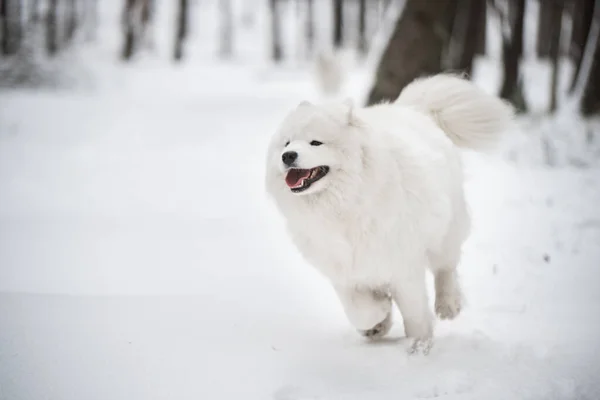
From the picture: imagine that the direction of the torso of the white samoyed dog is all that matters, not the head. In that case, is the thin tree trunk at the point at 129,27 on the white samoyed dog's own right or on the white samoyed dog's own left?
on the white samoyed dog's own right

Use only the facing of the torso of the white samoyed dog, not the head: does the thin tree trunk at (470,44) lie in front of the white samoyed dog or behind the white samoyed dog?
behind

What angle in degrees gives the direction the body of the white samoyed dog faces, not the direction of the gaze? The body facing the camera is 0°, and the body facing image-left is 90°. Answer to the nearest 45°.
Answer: approximately 45°

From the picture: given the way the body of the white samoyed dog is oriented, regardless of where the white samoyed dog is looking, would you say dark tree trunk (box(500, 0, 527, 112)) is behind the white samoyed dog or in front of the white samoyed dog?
behind

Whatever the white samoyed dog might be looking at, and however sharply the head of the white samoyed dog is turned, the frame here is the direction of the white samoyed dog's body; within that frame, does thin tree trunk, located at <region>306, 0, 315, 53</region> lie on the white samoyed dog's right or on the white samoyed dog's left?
on the white samoyed dog's right

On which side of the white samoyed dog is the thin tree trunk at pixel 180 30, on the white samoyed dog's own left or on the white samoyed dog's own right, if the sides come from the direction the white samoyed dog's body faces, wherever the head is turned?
on the white samoyed dog's own right

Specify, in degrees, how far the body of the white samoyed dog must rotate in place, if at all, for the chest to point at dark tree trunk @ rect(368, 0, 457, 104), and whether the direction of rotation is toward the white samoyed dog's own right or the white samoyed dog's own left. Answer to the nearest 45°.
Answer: approximately 135° to the white samoyed dog's own right

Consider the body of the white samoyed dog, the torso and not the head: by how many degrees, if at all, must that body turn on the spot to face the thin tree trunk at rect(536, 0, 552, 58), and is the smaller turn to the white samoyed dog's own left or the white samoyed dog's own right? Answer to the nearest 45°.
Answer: approximately 135° to the white samoyed dog's own right
